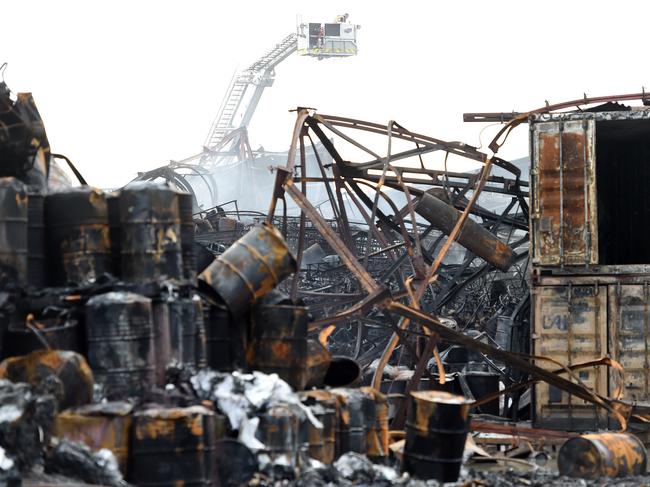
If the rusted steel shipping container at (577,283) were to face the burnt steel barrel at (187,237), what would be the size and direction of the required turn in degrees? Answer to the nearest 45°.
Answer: approximately 45° to its right

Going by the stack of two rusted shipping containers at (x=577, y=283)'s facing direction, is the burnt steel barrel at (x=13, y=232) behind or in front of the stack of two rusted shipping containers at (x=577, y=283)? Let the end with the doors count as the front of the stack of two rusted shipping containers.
in front

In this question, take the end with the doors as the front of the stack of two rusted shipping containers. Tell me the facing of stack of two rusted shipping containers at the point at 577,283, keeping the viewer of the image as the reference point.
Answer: facing the viewer

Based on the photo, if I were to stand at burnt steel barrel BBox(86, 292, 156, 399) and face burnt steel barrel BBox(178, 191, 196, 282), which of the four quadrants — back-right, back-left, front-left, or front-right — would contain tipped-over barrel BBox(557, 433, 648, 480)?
front-right

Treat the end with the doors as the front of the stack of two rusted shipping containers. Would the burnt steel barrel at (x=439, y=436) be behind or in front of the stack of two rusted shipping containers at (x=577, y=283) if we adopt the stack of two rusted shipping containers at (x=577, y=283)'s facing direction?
in front

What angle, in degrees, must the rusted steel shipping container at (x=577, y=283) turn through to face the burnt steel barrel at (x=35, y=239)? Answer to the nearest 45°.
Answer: approximately 45° to its right

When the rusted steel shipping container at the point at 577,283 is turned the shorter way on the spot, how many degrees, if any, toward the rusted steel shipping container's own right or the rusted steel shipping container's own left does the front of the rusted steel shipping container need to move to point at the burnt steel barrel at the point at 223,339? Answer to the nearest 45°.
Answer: approximately 45° to the rusted steel shipping container's own right

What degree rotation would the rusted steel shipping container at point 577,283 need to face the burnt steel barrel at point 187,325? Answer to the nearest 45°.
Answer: approximately 45° to its right

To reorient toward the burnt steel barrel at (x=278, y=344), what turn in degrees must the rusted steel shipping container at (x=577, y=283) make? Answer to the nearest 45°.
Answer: approximately 45° to its right
